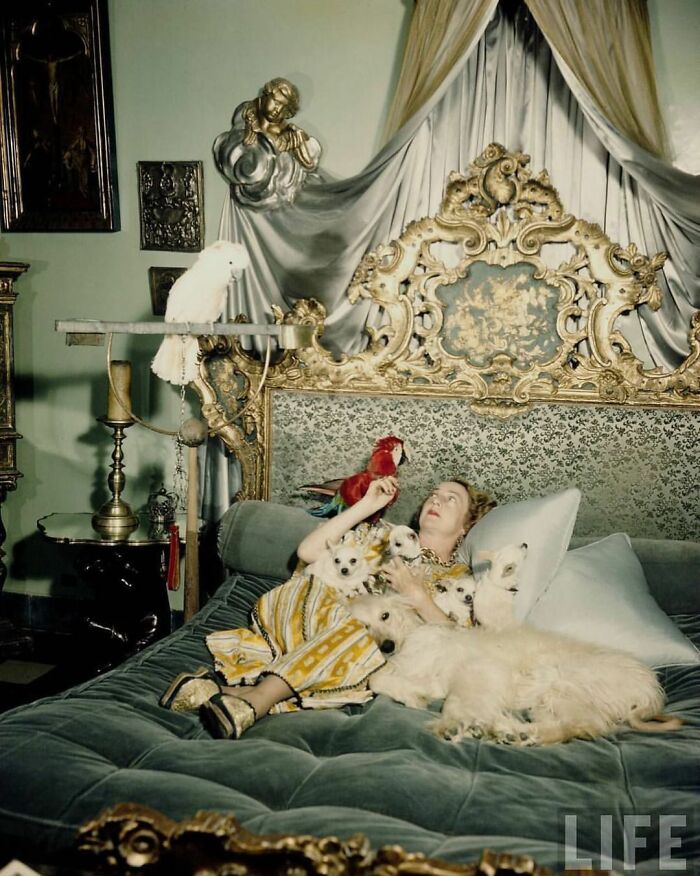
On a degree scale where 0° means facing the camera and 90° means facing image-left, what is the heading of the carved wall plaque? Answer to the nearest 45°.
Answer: approximately 0°

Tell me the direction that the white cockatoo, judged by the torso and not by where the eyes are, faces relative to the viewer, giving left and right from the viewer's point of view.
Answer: facing to the right of the viewer

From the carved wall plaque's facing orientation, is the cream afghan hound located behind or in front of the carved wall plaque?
in front

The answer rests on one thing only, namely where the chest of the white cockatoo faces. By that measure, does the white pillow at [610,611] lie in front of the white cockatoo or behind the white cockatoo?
in front

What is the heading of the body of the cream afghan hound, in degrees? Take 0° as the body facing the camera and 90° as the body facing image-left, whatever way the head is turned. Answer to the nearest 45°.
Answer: approximately 90°

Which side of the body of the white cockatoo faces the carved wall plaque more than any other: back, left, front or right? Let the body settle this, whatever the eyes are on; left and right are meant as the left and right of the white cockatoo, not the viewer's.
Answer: left

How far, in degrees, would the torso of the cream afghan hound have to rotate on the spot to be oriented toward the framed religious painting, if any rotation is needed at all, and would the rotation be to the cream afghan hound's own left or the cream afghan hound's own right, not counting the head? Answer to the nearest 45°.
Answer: approximately 45° to the cream afghan hound's own right

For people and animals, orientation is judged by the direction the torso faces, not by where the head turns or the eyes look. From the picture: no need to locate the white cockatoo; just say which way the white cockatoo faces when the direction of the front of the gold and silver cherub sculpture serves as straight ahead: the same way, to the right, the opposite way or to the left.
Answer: to the left
